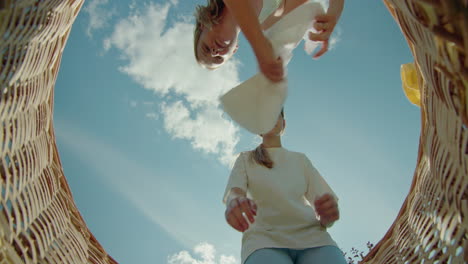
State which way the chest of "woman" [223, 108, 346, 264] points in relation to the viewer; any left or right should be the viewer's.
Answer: facing the viewer

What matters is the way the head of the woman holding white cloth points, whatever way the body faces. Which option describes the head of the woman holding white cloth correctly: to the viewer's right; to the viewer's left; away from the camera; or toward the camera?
toward the camera
